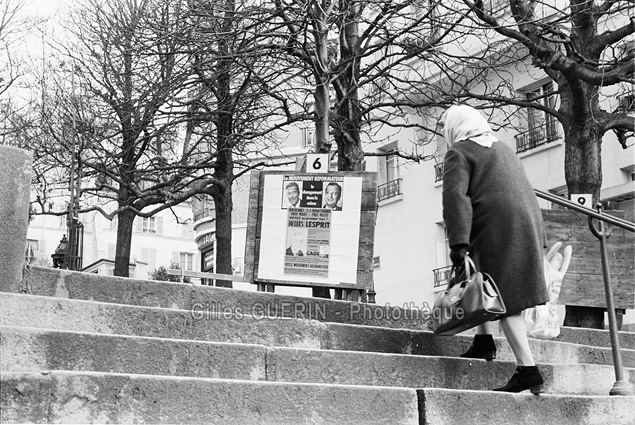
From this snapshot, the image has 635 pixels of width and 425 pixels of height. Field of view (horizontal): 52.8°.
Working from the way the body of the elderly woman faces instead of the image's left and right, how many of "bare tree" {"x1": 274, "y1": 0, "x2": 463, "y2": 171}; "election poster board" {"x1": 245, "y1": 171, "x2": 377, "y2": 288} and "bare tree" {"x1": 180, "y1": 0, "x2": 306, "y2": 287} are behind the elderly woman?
0

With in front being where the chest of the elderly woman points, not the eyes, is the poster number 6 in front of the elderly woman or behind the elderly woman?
in front

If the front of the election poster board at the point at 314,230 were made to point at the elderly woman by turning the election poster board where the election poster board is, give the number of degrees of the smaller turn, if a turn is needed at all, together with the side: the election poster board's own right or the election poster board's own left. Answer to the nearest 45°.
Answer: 0° — it already faces them

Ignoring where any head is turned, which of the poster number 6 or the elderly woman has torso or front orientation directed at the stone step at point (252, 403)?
the poster number 6

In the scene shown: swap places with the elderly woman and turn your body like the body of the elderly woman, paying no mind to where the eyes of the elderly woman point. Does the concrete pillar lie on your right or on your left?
on your left

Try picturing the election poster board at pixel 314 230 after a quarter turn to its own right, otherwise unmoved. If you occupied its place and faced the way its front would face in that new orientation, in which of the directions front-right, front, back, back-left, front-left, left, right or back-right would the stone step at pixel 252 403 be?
left

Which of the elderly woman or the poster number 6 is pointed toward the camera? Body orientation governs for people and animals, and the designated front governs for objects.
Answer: the poster number 6

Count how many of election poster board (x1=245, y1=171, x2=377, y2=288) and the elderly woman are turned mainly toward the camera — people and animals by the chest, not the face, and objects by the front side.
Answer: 1

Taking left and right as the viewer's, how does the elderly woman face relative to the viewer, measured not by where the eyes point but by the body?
facing away from the viewer and to the left of the viewer

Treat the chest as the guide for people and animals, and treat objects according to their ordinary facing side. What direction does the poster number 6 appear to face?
toward the camera

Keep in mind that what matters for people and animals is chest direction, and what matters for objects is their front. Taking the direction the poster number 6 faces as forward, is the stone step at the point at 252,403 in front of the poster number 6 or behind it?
in front

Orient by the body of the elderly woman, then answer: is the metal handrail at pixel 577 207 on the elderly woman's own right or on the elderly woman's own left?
on the elderly woman's own right

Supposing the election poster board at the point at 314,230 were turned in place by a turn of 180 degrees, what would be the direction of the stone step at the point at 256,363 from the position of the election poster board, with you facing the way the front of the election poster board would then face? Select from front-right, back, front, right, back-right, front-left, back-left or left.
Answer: back

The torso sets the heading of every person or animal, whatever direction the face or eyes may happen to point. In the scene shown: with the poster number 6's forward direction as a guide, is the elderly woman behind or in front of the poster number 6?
in front

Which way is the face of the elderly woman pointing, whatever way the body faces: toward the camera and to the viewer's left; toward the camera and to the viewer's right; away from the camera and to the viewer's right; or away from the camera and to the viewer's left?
away from the camera and to the viewer's left

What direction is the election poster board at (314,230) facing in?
toward the camera
